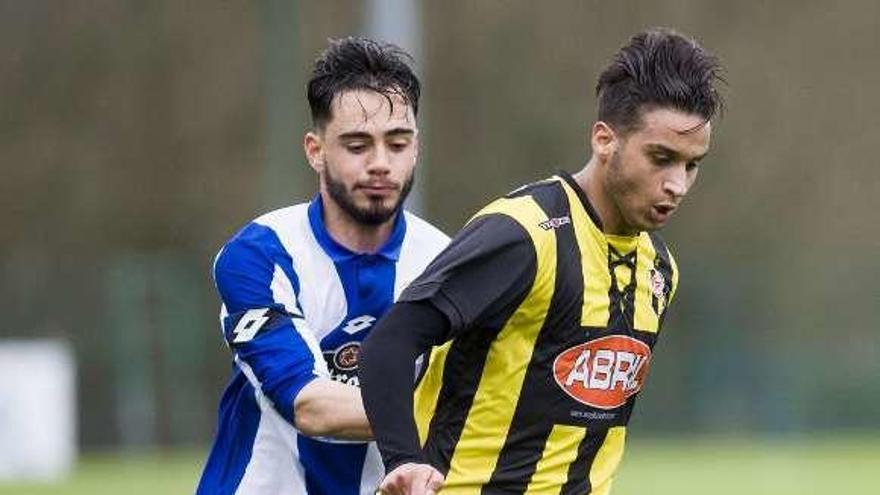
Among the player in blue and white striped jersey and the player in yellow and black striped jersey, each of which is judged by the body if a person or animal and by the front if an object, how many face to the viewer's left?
0

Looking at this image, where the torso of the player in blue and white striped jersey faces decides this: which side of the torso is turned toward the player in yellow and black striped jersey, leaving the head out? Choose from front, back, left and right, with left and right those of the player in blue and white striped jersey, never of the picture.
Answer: front

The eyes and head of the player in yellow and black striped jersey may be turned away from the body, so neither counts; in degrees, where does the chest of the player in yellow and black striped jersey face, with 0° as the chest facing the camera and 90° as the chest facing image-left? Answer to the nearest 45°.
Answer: approximately 315°

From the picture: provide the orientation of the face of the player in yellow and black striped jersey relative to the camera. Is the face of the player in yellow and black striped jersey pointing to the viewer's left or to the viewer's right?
to the viewer's right

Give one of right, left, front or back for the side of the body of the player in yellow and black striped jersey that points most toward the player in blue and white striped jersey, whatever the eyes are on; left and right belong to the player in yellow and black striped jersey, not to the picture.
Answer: back

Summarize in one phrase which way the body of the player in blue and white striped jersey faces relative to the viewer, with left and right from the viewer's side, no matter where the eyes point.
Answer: facing the viewer and to the right of the viewer
